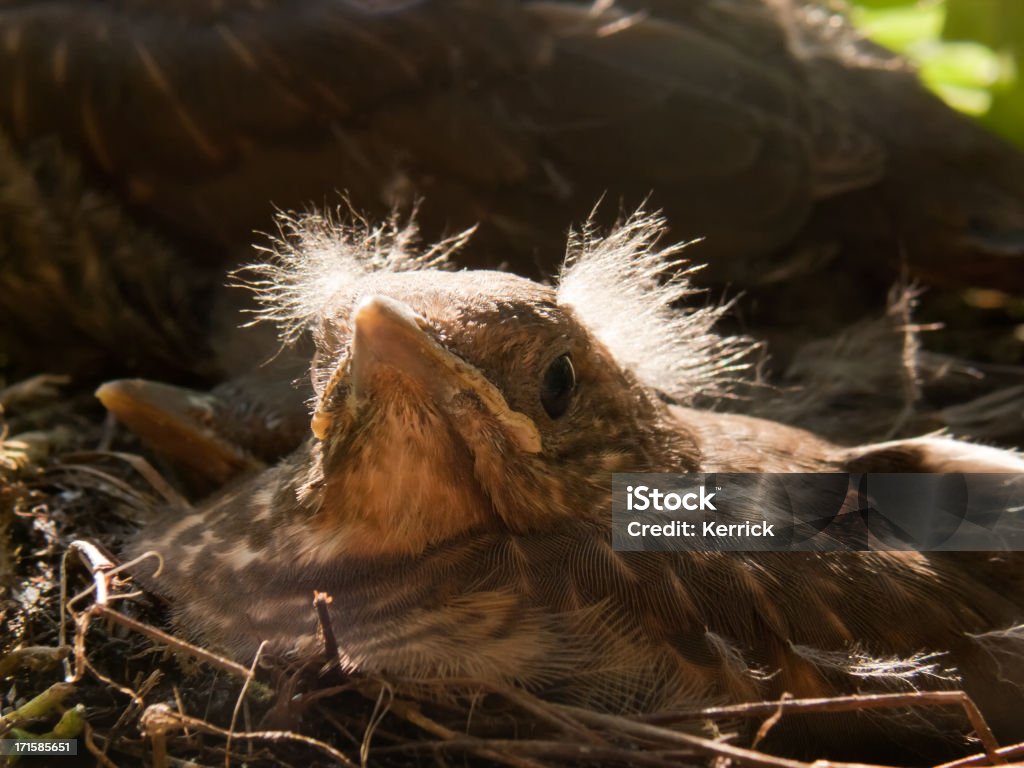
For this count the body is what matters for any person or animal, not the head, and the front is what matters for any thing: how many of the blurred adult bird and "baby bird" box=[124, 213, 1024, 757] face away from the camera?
0

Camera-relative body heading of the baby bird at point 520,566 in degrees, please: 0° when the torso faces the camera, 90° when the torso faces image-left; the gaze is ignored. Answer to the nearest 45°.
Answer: approximately 45°
